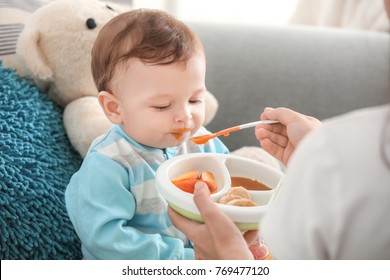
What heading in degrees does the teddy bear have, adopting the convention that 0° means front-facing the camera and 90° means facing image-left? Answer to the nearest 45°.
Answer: approximately 315°

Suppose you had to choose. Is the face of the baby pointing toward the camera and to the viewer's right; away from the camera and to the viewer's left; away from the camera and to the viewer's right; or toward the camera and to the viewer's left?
toward the camera and to the viewer's right

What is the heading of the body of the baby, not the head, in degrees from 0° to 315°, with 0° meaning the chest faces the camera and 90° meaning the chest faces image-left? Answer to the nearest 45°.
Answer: approximately 315°

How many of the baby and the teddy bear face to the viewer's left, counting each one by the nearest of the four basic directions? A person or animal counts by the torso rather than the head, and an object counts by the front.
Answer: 0
